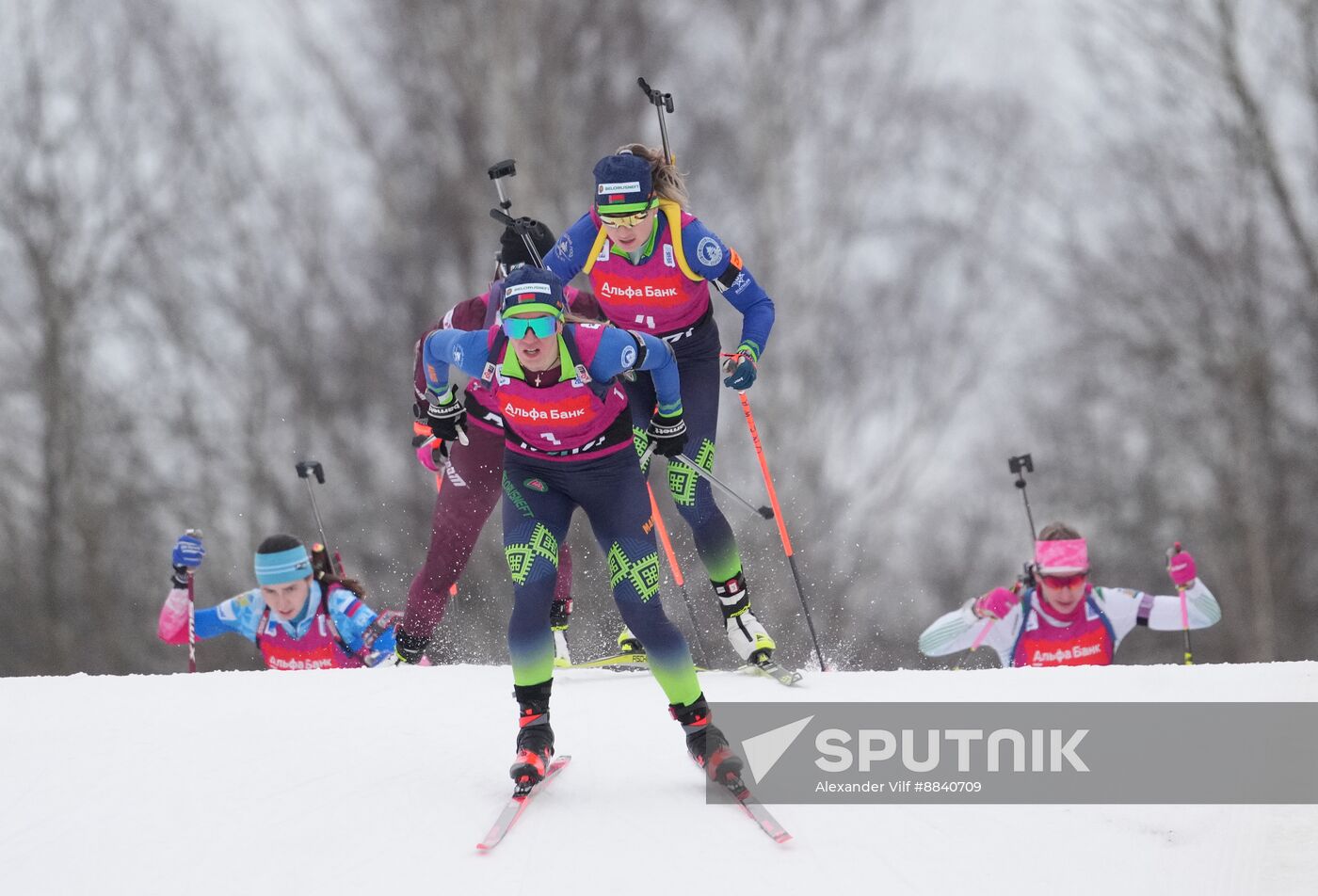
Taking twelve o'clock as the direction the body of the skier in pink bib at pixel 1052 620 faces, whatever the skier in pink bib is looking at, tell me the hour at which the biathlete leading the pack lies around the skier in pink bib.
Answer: The biathlete leading the pack is roughly at 1 o'clock from the skier in pink bib.

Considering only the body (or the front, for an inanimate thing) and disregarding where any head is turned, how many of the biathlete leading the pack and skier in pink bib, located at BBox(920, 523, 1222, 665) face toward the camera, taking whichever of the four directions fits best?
2

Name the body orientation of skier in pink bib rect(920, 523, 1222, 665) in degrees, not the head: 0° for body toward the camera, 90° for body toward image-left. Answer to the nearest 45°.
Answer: approximately 0°

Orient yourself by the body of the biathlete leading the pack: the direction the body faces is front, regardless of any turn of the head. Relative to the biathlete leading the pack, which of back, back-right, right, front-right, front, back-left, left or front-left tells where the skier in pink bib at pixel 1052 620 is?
back-left
